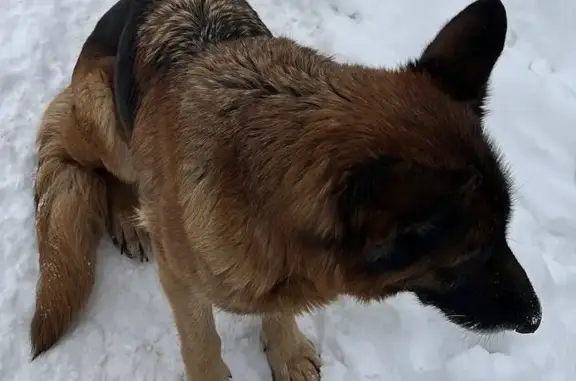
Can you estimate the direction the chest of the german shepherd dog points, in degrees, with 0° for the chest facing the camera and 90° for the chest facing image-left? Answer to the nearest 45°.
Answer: approximately 315°
